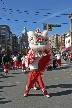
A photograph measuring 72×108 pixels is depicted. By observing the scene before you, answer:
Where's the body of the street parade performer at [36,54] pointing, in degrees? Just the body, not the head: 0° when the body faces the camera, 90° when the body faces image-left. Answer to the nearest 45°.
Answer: approximately 0°

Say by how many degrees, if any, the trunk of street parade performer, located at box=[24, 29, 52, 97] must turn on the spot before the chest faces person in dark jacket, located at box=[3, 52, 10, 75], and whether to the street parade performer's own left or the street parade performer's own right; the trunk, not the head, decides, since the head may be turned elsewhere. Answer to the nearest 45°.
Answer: approximately 180°
